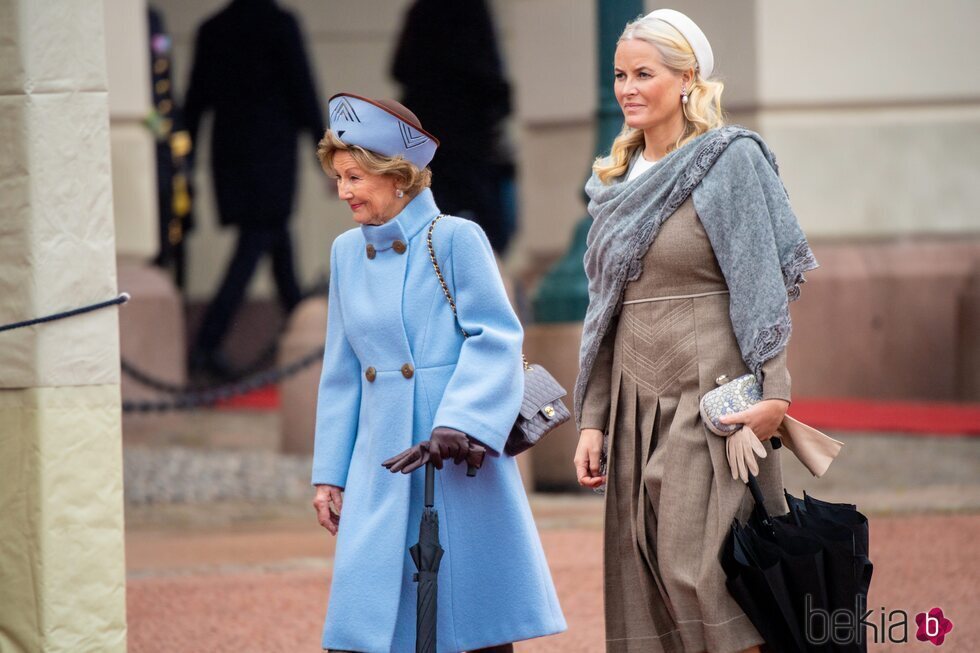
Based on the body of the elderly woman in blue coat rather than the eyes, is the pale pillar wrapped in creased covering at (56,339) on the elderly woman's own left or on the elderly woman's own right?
on the elderly woman's own right

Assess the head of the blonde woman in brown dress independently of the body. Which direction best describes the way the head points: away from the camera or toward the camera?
toward the camera

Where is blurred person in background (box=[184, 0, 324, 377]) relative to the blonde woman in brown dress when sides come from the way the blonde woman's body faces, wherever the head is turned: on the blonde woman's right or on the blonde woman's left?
on the blonde woman's right

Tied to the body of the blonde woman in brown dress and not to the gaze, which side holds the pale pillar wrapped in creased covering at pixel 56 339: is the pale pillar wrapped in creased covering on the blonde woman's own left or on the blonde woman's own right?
on the blonde woman's own right

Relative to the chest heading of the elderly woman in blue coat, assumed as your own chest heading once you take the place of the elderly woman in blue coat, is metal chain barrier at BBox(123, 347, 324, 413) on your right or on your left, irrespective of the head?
on your right

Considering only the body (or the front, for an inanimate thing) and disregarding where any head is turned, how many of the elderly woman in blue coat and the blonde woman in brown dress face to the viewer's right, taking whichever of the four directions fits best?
0

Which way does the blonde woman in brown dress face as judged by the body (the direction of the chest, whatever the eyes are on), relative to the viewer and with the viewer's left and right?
facing the viewer and to the left of the viewer

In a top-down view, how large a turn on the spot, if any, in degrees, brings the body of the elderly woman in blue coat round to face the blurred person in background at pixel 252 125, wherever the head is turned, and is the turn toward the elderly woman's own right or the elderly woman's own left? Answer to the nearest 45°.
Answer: approximately 135° to the elderly woman's own right

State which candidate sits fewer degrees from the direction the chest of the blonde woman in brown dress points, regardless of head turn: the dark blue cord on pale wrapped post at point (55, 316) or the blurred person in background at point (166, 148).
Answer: the dark blue cord on pale wrapped post

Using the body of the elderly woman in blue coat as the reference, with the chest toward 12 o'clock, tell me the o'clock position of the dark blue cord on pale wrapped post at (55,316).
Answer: The dark blue cord on pale wrapped post is roughly at 2 o'clock from the elderly woman in blue coat.

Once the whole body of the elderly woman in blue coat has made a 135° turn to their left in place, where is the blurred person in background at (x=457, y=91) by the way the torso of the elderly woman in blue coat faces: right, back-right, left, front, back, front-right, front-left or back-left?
left

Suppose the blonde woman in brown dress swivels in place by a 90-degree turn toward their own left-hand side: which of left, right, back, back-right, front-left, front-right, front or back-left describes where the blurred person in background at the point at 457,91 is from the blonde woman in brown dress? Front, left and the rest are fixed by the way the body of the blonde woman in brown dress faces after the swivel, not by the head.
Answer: back-left

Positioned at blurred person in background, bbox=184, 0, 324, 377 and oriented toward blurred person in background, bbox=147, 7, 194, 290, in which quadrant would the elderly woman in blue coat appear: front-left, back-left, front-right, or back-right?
back-left

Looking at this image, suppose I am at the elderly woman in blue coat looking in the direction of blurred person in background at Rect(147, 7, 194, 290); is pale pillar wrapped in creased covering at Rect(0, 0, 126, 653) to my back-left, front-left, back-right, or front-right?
front-left
